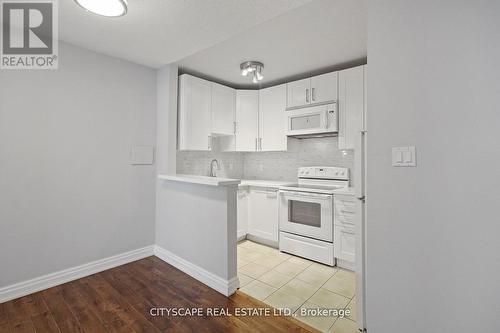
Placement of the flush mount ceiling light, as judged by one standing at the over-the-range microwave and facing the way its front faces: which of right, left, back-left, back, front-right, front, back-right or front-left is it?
front

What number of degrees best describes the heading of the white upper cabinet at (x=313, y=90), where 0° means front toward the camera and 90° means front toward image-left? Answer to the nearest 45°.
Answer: approximately 45°

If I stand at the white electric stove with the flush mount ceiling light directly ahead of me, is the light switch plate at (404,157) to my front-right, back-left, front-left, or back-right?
front-left

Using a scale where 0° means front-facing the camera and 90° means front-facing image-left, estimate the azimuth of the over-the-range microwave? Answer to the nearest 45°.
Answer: approximately 45°

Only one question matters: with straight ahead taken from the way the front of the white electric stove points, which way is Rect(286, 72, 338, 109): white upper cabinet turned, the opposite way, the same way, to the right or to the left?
the same way

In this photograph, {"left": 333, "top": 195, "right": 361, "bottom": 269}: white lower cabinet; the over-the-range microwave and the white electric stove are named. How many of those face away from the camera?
0

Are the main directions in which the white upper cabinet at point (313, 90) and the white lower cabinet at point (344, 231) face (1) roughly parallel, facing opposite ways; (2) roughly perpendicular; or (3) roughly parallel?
roughly parallel

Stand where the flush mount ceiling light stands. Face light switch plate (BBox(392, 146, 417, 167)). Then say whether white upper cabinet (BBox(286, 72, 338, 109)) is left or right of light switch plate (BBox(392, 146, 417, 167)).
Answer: left

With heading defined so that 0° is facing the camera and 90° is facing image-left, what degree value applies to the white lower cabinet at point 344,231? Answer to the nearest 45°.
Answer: approximately 45°

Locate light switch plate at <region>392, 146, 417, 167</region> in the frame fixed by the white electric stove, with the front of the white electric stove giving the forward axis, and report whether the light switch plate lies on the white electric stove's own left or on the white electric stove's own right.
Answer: on the white electric stove's own left

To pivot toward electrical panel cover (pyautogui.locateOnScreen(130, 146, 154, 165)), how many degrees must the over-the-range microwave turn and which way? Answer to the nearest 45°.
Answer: approximately 45° to its right

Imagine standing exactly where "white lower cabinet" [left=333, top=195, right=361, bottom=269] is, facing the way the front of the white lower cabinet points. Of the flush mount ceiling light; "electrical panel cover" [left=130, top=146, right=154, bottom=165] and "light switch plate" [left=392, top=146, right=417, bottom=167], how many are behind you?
0

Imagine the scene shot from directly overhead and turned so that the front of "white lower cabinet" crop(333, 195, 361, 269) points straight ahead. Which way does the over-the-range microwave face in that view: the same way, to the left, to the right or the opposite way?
the same way

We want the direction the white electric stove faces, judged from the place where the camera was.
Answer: facing the viewer and to the left of the viewer
